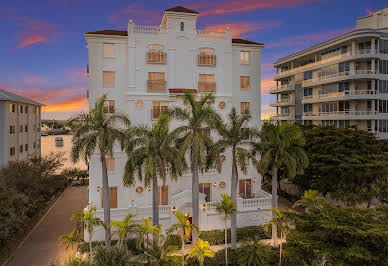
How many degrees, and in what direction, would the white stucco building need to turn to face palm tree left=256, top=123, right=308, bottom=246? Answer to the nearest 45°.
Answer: approximately 45° to its left

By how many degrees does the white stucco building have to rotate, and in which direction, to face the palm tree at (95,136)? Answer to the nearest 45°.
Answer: approximately 45° to its right

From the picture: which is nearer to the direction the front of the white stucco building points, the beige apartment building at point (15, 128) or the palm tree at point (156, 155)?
the palm tree

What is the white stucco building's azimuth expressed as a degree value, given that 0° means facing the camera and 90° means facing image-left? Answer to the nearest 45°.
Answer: approximately 0°

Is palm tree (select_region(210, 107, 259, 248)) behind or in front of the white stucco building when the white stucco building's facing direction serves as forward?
in front

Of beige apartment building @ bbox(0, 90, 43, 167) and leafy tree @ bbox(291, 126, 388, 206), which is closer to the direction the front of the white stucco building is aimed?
the leafy tree

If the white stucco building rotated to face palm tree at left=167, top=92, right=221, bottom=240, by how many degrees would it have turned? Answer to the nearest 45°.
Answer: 0° — it already faces it
